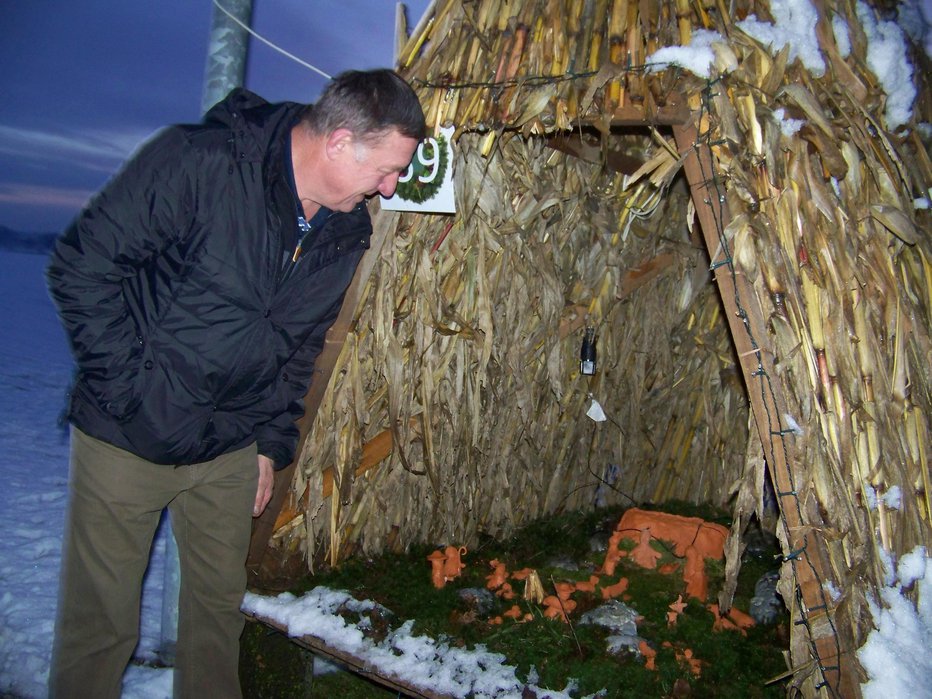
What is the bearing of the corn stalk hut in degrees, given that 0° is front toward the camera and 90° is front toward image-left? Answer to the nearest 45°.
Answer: approximately 45°

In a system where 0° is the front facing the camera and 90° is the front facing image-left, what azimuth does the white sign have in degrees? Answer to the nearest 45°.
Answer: approximately 0°

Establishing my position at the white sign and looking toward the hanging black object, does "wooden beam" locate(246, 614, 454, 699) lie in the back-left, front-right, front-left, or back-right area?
back-right

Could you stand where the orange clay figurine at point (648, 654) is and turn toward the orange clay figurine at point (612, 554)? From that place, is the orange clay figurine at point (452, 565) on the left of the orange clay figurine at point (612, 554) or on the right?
left

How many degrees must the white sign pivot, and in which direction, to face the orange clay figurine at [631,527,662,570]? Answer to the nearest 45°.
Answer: approximately 135° to its left
